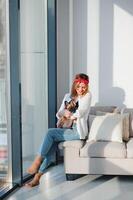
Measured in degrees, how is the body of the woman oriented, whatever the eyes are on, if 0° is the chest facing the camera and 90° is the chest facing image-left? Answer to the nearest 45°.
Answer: approximately 45°

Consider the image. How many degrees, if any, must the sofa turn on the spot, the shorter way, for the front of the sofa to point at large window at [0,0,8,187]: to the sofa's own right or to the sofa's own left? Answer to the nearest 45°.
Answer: approximately 90° to the sofa's own right

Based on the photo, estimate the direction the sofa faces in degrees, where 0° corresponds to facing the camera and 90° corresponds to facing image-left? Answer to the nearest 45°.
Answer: approximately 0°
